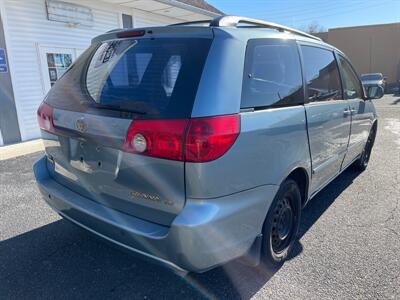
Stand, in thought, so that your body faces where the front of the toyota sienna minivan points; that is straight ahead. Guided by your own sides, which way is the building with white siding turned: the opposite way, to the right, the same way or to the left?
to the right

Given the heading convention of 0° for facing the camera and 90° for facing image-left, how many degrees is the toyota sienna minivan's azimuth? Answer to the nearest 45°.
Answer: approximately 225°

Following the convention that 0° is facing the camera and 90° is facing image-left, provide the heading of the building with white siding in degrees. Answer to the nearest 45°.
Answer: approximately 315°

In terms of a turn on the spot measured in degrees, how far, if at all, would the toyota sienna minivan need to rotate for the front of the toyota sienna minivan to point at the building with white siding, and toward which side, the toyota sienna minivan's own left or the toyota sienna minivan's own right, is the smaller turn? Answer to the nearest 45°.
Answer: approximately 90° to the toyota sienna minivan's own left
